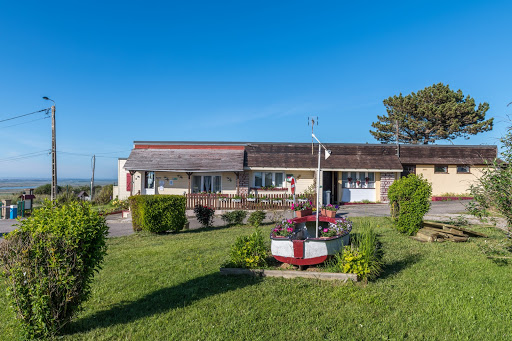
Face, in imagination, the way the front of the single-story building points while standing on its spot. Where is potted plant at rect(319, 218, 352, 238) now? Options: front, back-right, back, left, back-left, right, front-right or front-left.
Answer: front

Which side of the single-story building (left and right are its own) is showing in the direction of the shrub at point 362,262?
front

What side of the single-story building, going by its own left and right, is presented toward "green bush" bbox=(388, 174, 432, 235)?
front

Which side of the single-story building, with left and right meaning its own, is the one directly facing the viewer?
front

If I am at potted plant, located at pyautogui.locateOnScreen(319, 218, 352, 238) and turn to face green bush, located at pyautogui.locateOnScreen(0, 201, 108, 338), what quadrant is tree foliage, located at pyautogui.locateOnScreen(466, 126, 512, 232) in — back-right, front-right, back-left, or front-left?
back-left

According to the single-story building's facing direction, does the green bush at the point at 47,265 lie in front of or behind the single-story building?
in front

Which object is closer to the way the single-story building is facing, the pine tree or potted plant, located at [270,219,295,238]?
the potted plant

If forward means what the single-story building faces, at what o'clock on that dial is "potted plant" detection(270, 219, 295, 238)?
The potted plant is roughly at 12 o'clock from the single-story building.

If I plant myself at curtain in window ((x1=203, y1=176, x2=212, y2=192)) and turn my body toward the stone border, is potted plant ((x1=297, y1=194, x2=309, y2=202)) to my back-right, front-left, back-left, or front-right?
front-left

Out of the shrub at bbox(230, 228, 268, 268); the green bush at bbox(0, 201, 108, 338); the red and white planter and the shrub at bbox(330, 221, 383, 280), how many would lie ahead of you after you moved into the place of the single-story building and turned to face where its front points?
4

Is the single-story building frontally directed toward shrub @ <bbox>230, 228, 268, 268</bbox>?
yes

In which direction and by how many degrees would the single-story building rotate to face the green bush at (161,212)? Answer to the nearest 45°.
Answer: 0° — it already faces it
